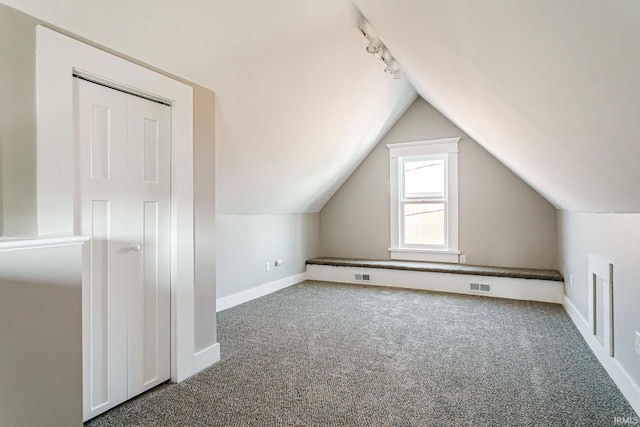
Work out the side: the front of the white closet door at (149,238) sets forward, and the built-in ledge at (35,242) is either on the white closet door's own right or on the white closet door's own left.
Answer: on the white closet door's own right

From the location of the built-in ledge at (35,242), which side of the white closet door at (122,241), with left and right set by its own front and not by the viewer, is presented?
right

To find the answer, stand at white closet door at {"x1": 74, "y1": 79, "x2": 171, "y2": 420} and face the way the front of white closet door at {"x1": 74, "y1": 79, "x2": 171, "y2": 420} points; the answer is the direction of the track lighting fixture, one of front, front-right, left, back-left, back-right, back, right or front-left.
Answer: front-left

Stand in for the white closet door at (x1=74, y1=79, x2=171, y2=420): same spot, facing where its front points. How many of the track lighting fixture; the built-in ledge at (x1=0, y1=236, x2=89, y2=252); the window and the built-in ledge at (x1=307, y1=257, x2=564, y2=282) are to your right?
1

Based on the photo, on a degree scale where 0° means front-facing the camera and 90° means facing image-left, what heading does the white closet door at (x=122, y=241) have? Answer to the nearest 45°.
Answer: approximately 315°

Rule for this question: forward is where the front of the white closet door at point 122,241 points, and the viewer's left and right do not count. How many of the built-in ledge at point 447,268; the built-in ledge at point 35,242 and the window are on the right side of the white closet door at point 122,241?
1

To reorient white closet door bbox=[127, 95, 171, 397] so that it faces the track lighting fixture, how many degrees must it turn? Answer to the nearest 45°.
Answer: approximately 45° to its left
